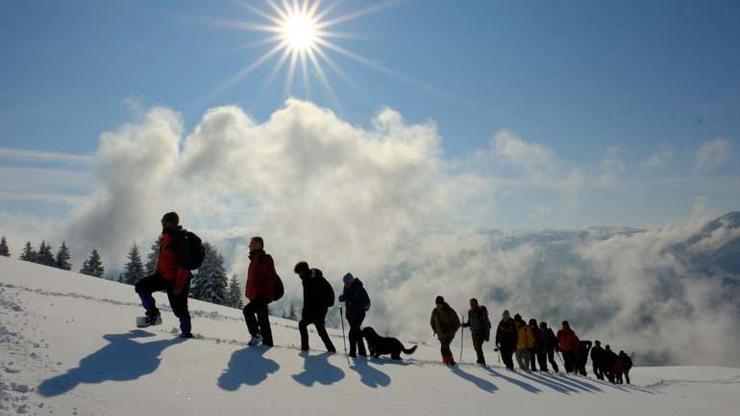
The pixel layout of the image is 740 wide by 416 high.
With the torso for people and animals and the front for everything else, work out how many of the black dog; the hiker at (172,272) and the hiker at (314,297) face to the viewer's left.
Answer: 3

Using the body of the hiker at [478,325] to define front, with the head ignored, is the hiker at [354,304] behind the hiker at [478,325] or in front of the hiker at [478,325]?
in front

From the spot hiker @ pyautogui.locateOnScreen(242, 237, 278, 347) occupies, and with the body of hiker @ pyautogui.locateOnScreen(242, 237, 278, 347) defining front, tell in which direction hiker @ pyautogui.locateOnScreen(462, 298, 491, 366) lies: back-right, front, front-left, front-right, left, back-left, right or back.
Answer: back

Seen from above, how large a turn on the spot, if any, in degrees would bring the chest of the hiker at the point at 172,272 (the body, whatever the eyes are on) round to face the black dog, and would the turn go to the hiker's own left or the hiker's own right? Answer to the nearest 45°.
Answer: approximately 135° to the hiker's own right

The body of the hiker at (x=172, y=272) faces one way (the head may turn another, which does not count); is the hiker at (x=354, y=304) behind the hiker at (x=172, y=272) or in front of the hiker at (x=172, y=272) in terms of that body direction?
behind

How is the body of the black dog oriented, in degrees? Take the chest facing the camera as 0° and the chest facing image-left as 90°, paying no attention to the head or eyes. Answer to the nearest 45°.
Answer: approximately 90°

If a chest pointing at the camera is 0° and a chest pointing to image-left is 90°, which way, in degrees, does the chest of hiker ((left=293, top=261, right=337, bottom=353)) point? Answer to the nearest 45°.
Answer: approximately 90°

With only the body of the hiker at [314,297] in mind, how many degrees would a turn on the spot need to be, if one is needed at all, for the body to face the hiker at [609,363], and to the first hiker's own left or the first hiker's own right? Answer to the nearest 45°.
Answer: approximately 135° to the first hiker's own right

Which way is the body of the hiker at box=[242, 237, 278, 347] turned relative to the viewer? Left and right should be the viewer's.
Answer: facing the viewer and to the left of the viewer

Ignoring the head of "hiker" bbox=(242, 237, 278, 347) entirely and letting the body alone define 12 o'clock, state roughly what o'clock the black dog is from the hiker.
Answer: The black dog is roughly at 6 o'clock from the hiker.

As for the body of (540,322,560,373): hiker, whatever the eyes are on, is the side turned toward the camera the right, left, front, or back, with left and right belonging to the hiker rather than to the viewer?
left

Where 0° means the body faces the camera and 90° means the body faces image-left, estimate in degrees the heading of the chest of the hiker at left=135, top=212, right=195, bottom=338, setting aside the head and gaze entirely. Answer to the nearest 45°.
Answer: approximately 90°
